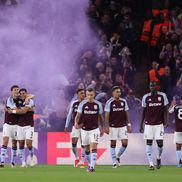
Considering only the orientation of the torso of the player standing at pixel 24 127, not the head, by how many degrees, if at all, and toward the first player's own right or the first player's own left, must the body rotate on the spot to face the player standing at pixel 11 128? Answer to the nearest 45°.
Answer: approximately 45° to the first player's own right

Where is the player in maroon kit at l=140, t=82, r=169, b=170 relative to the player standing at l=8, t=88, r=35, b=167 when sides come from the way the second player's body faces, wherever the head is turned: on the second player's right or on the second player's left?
on the second player's left

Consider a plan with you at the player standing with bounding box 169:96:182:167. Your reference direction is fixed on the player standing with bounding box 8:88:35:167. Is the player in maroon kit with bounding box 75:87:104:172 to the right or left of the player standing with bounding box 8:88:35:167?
left

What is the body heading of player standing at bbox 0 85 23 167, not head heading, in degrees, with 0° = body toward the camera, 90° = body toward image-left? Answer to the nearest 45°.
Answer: approximately 315°

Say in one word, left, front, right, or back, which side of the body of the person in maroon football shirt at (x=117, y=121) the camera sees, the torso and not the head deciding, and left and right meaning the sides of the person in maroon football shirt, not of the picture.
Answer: front

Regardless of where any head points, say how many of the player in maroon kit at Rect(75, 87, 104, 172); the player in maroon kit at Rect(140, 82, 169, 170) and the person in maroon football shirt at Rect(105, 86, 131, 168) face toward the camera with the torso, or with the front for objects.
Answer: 3

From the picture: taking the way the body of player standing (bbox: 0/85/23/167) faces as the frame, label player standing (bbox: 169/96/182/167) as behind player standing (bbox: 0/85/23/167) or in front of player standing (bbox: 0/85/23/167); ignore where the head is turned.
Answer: in front

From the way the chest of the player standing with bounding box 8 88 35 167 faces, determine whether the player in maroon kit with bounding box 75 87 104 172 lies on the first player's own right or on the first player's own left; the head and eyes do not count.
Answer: on the first player's own left

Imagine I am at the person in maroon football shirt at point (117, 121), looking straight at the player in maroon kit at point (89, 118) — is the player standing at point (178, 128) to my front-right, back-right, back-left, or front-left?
back-left

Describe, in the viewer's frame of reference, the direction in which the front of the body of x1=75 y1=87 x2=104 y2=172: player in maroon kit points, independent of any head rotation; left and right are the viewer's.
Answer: facing the viewer

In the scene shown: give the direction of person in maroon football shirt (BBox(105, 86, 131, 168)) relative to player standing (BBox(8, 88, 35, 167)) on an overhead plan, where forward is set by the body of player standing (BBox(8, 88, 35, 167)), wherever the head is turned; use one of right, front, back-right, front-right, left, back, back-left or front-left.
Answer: back-left
